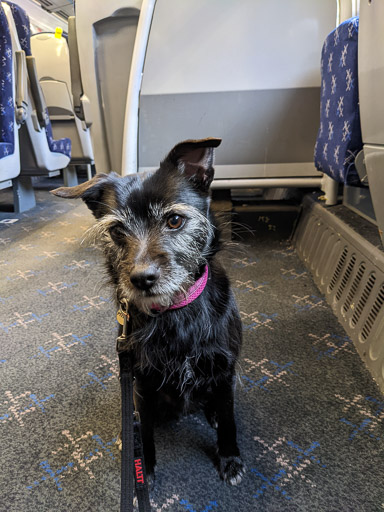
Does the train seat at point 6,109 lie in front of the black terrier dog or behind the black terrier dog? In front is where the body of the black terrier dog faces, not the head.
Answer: behind

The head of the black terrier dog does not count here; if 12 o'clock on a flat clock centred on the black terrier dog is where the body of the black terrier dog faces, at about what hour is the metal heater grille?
The metal heater grille is roughly at 8 o'clock from the black terrier dog.

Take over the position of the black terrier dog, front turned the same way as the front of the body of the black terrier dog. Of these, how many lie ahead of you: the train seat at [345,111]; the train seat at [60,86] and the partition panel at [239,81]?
0

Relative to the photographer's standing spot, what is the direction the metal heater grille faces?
facing the viewer and to the left of the viewer

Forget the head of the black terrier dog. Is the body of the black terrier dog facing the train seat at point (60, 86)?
no

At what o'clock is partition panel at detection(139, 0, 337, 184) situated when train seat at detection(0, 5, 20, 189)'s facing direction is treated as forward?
The partition panel is roughly at 9 o'clock from the train seat.

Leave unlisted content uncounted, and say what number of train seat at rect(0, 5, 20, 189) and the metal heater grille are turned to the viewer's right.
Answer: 0

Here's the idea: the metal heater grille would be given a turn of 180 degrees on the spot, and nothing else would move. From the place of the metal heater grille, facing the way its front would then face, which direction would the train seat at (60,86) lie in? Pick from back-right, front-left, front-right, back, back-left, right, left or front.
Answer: left

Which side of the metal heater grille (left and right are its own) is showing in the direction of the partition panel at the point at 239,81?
right

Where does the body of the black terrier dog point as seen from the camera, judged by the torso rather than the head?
toward the camera

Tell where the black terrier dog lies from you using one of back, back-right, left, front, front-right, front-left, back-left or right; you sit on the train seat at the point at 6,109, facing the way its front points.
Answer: front-left

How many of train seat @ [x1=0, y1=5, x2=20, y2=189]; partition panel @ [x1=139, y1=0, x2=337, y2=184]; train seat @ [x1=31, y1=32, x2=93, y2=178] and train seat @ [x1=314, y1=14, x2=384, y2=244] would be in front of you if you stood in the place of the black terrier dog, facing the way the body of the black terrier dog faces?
0

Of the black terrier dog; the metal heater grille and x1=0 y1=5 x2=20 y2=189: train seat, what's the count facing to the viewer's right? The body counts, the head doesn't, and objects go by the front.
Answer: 0

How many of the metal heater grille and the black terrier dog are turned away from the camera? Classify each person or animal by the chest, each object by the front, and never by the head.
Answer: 0

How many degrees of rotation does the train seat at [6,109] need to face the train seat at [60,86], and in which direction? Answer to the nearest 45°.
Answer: approximately 135° to its right

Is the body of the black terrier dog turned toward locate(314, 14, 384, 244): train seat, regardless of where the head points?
no

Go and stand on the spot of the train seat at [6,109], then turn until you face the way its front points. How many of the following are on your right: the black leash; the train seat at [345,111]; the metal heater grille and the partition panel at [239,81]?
0

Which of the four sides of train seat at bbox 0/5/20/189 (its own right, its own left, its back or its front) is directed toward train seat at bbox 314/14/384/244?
left

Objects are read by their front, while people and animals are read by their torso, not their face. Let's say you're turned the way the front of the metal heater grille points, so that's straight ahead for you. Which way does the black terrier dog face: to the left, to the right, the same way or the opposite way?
to the left
